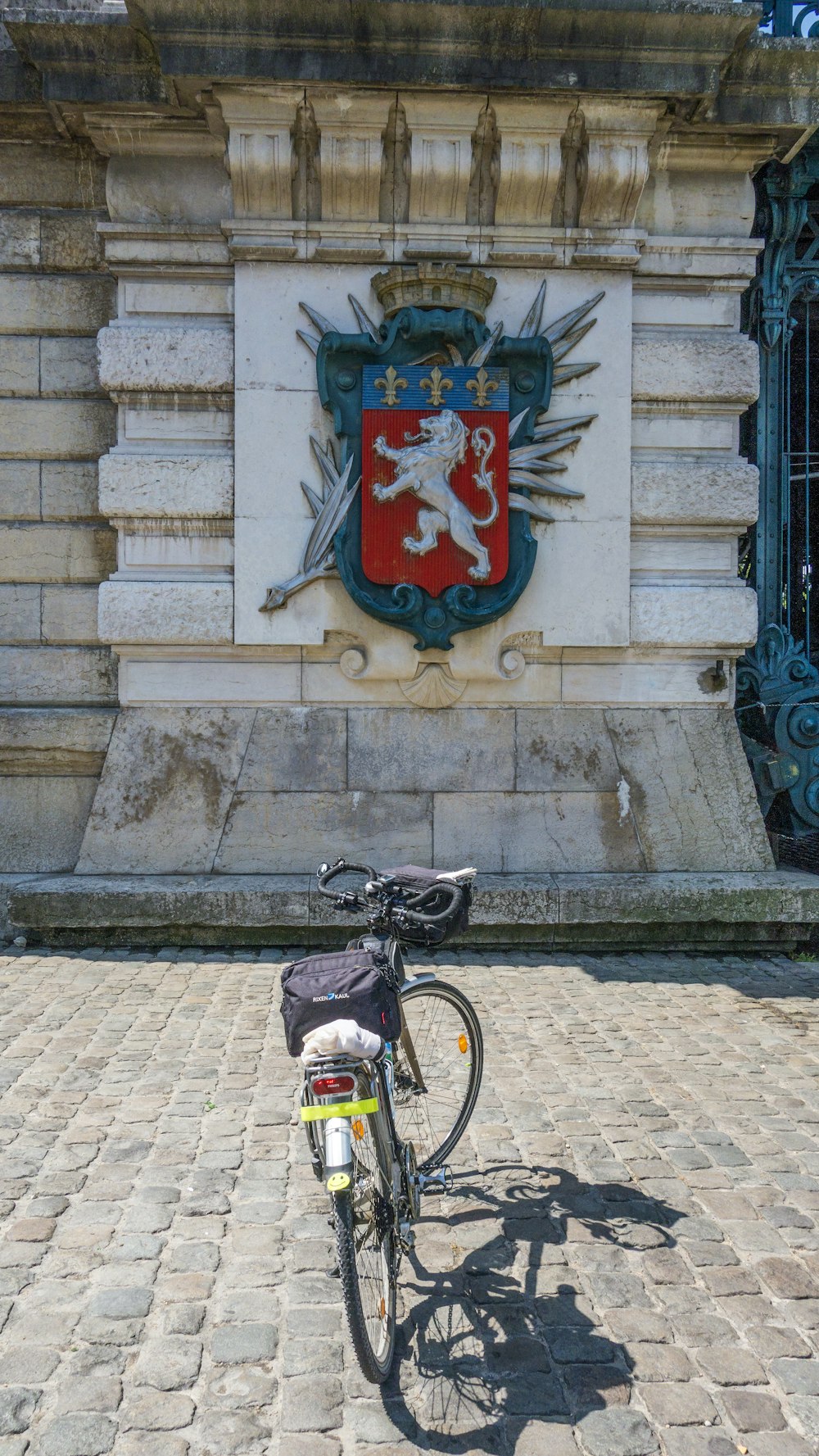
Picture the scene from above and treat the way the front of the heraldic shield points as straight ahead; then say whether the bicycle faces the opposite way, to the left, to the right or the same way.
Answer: the opposite way

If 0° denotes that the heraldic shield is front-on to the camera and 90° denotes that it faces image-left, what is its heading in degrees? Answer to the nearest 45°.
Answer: approximately 0°

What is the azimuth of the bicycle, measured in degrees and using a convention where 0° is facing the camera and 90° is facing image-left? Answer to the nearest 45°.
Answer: approximately 180°

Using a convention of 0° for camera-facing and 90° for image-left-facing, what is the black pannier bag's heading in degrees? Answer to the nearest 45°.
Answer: approximately 0°

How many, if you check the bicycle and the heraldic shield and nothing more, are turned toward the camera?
1

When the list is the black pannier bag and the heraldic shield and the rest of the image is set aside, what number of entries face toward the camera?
2

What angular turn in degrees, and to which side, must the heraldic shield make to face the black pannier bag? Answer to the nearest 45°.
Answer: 0° — it already faces it
